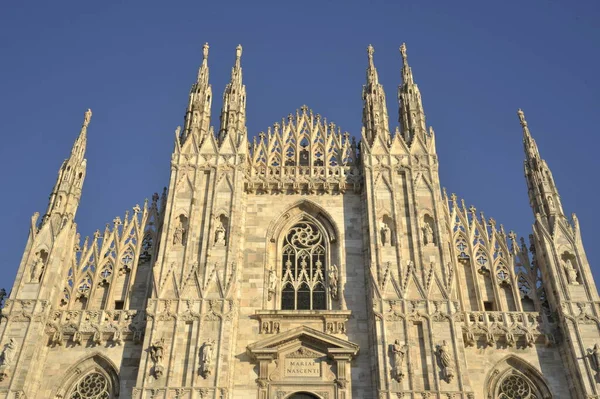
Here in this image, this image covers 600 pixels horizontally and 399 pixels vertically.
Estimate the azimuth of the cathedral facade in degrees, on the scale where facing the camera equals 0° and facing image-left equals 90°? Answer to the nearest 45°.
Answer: approximately 0°
